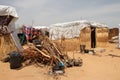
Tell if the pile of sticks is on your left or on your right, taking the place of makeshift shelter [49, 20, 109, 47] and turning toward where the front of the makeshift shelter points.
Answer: on your right

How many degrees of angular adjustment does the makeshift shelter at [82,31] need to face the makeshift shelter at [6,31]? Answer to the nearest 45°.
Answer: approximately 90° to its right

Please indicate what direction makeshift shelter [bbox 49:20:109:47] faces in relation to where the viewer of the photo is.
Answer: facing the viewer and to the right of the viewer
